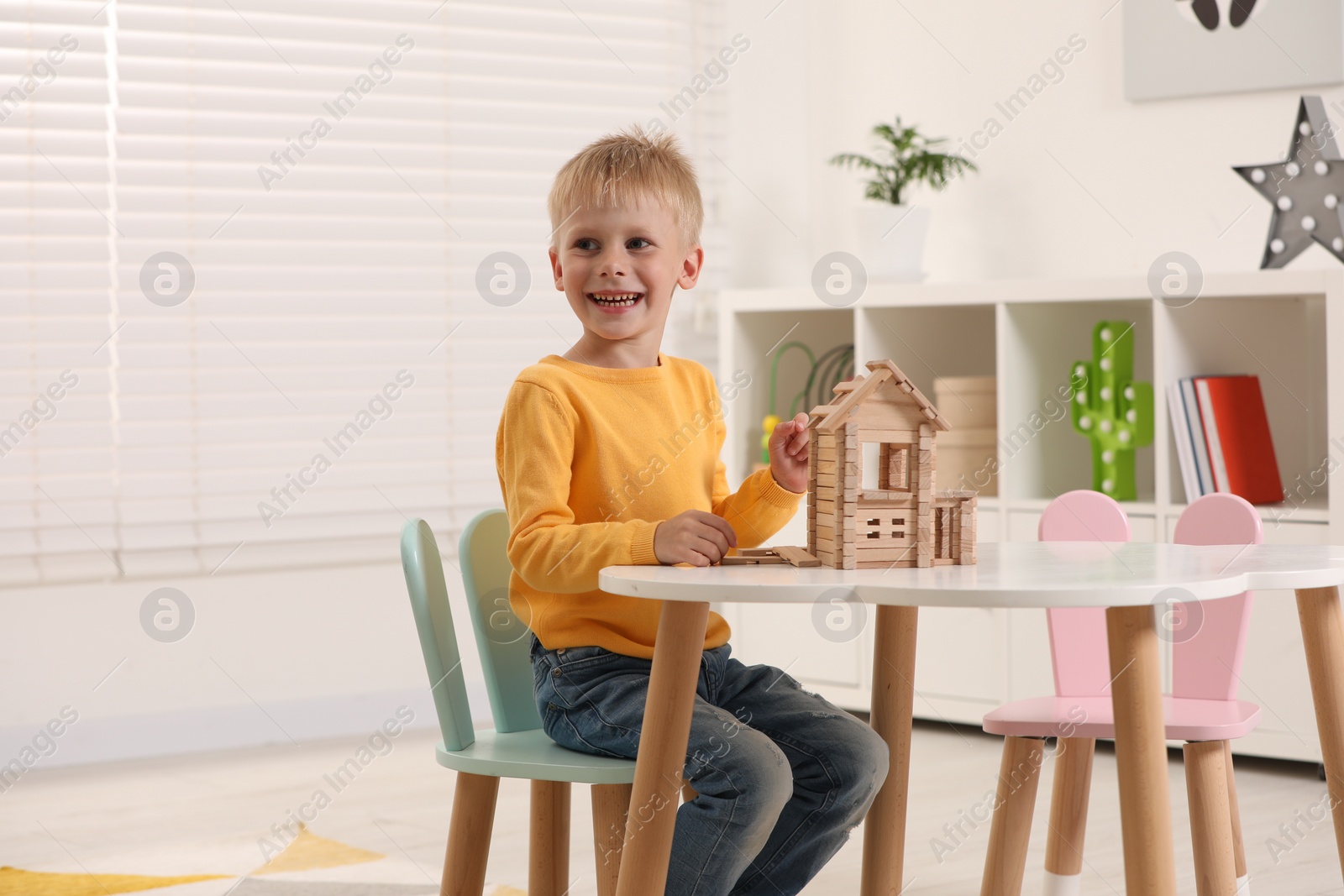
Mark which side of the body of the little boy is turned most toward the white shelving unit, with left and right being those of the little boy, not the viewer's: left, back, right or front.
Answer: left

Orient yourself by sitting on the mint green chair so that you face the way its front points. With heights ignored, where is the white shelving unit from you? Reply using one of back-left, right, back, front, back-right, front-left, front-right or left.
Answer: left

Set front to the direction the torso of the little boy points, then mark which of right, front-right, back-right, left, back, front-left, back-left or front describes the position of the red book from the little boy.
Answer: left

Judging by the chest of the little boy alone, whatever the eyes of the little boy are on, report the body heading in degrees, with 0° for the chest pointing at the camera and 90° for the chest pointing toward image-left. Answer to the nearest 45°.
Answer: approximately 315°

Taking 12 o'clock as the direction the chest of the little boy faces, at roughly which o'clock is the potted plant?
The potted plant is roughly at 8 o'clock from the little boy.

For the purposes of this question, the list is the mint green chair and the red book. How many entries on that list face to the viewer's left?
0

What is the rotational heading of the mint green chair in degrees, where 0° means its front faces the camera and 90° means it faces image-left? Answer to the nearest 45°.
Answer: approximately 315°

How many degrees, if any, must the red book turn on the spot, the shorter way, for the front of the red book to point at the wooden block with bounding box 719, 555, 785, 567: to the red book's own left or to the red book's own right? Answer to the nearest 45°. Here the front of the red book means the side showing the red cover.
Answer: approximately 45° to the red book's own right

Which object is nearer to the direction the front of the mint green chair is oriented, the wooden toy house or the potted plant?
the wooden toy house

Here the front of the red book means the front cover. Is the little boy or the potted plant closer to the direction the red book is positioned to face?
the little boy

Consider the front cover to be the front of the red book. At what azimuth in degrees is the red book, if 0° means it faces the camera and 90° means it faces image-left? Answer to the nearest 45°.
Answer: approximately 315°
